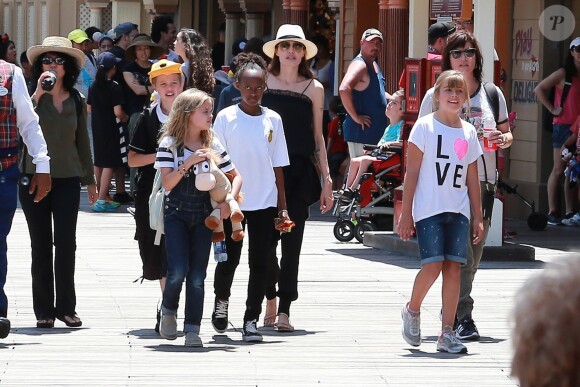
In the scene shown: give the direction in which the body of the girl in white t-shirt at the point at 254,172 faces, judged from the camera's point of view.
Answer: toward the camera

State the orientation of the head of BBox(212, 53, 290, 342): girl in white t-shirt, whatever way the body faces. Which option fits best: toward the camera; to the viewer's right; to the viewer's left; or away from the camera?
toward the camera

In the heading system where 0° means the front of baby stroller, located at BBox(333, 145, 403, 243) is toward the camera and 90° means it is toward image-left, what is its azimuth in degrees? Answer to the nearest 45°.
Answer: approximately 90°

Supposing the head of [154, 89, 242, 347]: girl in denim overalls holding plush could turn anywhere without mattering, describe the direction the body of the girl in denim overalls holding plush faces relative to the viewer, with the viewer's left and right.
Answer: facing the viewer and to the right of the viewer

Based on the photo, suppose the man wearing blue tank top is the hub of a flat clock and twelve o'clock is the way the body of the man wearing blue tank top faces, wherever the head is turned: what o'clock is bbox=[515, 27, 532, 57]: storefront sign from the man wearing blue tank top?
The storefront sign is roughly at 9 o'clock from the man wearing blue tank top.

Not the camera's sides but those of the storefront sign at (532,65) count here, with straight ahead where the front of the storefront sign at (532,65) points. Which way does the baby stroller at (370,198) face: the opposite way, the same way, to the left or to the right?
to the right

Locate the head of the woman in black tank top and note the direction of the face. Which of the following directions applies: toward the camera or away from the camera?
toward the camera

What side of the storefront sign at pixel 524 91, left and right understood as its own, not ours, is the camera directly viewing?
front

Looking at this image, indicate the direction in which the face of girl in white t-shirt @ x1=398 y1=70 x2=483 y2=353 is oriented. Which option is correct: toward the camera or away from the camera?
toward the camera

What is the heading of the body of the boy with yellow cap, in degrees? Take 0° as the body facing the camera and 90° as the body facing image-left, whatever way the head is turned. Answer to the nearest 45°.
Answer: approximately 315°

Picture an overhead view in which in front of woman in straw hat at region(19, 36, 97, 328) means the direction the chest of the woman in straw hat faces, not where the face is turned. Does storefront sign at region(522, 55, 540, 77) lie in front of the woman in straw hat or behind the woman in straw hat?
behind

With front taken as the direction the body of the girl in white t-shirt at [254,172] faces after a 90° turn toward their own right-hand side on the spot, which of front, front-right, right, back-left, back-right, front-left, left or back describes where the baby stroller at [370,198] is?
right

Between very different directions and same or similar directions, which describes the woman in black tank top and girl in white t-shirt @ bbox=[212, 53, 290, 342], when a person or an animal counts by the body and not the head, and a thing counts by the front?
same or similar directions

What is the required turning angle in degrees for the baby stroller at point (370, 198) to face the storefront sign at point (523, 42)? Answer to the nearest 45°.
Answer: approximately 135° to its right

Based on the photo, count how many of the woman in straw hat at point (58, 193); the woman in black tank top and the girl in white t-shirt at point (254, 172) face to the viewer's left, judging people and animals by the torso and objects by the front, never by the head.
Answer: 0

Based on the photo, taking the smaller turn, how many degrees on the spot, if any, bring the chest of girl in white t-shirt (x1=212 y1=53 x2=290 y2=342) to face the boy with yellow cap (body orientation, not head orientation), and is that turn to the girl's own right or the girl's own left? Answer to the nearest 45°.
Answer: approximately 135° to the girl's own right

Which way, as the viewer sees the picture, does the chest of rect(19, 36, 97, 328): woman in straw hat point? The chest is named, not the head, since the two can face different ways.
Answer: toward the camera

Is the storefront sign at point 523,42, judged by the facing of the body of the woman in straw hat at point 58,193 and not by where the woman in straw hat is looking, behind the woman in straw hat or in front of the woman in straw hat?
behind

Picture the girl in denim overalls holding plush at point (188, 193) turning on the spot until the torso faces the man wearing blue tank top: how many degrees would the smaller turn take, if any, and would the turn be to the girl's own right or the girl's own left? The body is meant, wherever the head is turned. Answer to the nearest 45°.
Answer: approximately 135° to the girl's own left

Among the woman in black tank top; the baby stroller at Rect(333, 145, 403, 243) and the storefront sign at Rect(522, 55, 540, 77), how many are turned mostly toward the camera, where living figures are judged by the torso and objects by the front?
2
